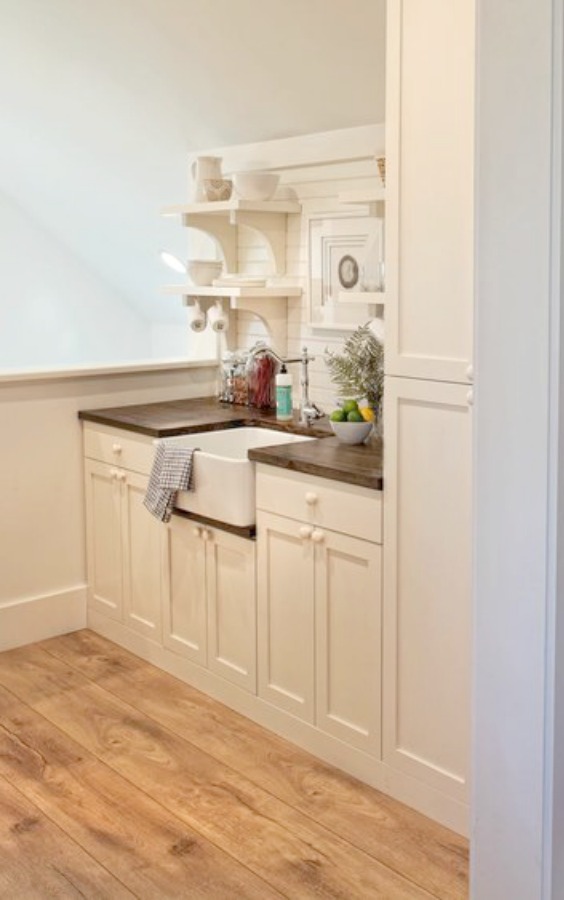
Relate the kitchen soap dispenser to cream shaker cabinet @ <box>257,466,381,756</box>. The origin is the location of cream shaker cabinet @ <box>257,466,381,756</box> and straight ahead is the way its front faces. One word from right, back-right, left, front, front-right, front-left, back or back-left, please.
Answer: back-right

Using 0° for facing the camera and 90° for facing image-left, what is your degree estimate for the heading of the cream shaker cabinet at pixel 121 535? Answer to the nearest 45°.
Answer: approximately 45°

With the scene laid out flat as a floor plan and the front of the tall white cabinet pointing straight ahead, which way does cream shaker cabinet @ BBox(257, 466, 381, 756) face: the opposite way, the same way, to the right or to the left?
the same way

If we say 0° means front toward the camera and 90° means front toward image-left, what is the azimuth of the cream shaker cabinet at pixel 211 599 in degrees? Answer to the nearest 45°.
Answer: approximately 45°

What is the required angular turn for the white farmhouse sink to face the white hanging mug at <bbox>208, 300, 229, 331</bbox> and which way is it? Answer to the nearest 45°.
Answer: approximately 135° to its right

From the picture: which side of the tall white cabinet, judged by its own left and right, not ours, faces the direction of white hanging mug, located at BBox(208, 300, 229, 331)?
right

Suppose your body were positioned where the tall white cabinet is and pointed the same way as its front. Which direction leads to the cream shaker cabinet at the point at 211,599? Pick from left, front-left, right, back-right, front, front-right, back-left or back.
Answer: right

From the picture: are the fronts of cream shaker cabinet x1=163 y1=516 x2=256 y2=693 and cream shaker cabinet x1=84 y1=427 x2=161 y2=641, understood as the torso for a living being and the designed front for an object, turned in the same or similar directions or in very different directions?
same or similar directions

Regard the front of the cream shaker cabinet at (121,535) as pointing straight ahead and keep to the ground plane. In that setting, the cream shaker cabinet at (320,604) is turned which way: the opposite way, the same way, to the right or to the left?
the same way

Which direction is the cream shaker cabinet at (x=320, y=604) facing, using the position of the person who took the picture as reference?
facing the viewer and to the left of the viewer

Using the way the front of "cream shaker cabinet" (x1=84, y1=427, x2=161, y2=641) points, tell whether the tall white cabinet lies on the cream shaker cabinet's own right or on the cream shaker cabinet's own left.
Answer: on the cream shaker cabinet's own left

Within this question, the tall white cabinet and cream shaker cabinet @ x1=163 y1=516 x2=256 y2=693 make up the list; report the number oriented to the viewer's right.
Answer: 0
